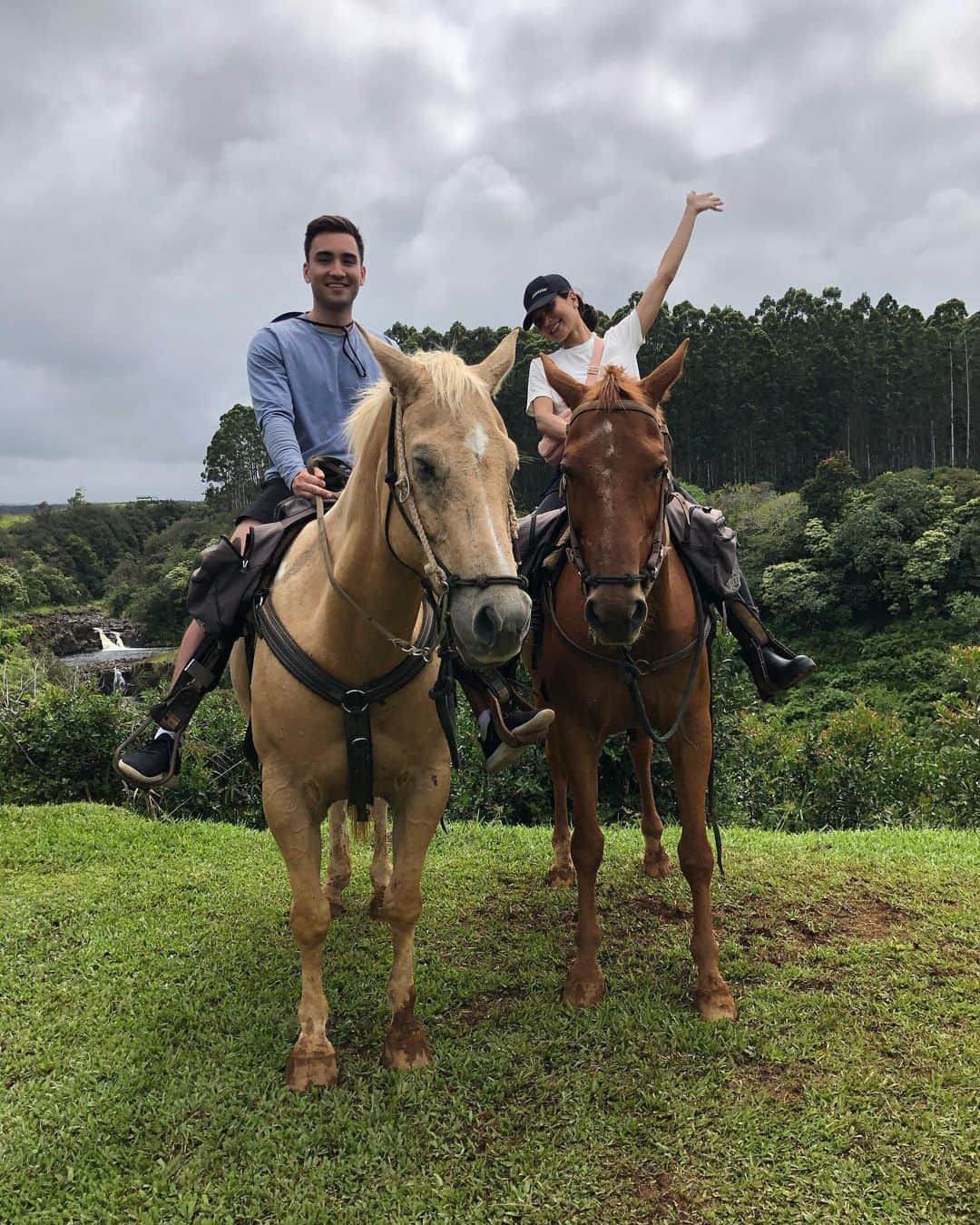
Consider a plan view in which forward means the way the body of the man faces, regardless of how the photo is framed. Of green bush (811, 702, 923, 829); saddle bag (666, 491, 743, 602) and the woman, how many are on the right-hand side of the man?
0

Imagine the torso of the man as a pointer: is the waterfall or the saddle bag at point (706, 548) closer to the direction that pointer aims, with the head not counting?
the saddle bag

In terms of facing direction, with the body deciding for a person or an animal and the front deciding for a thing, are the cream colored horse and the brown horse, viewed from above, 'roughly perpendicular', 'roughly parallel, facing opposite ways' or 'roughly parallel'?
roughly parallel

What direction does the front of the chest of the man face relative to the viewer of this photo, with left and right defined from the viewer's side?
facing the viewer

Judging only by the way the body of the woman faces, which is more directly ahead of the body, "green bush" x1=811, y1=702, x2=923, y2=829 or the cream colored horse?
the cream colored horse

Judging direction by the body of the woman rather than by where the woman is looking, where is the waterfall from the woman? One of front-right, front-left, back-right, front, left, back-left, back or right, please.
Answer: back-right

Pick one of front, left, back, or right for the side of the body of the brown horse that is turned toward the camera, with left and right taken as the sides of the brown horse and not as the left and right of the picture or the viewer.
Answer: front

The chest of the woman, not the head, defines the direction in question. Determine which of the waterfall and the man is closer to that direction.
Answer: the man

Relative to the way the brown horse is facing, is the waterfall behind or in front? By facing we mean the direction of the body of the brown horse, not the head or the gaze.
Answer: behind

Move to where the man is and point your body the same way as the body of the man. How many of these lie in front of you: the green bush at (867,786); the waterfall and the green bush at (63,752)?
0

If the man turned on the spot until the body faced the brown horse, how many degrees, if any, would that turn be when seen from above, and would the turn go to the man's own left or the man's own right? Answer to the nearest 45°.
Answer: approximately 45° to the man's own left

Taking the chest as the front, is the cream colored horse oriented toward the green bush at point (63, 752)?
no

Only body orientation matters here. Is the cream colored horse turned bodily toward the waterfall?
no

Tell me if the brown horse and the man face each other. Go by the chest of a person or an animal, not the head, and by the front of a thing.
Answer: no

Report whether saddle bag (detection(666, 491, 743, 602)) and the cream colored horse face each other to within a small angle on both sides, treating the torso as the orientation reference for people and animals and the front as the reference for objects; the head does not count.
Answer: no

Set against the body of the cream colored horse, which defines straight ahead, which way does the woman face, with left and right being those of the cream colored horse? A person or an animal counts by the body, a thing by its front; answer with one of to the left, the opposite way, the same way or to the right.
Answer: the same way

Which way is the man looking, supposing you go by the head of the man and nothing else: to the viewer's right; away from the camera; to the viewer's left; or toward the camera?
toward the camera
